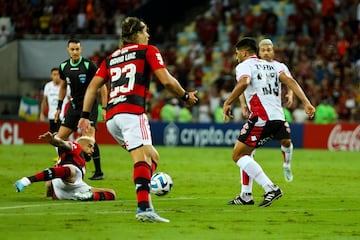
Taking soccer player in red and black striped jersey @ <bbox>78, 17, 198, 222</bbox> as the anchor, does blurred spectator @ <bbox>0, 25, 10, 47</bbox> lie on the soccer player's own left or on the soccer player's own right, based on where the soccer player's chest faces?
on the soccer player's own left

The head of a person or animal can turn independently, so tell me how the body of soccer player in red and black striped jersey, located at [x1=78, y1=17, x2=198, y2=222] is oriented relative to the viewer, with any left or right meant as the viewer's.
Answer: facing away from the viewer and to the right of the viewer

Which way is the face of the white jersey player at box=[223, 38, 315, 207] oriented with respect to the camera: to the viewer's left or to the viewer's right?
to the viewer's left

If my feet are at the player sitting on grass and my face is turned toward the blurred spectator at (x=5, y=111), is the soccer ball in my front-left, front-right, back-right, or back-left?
back-right
